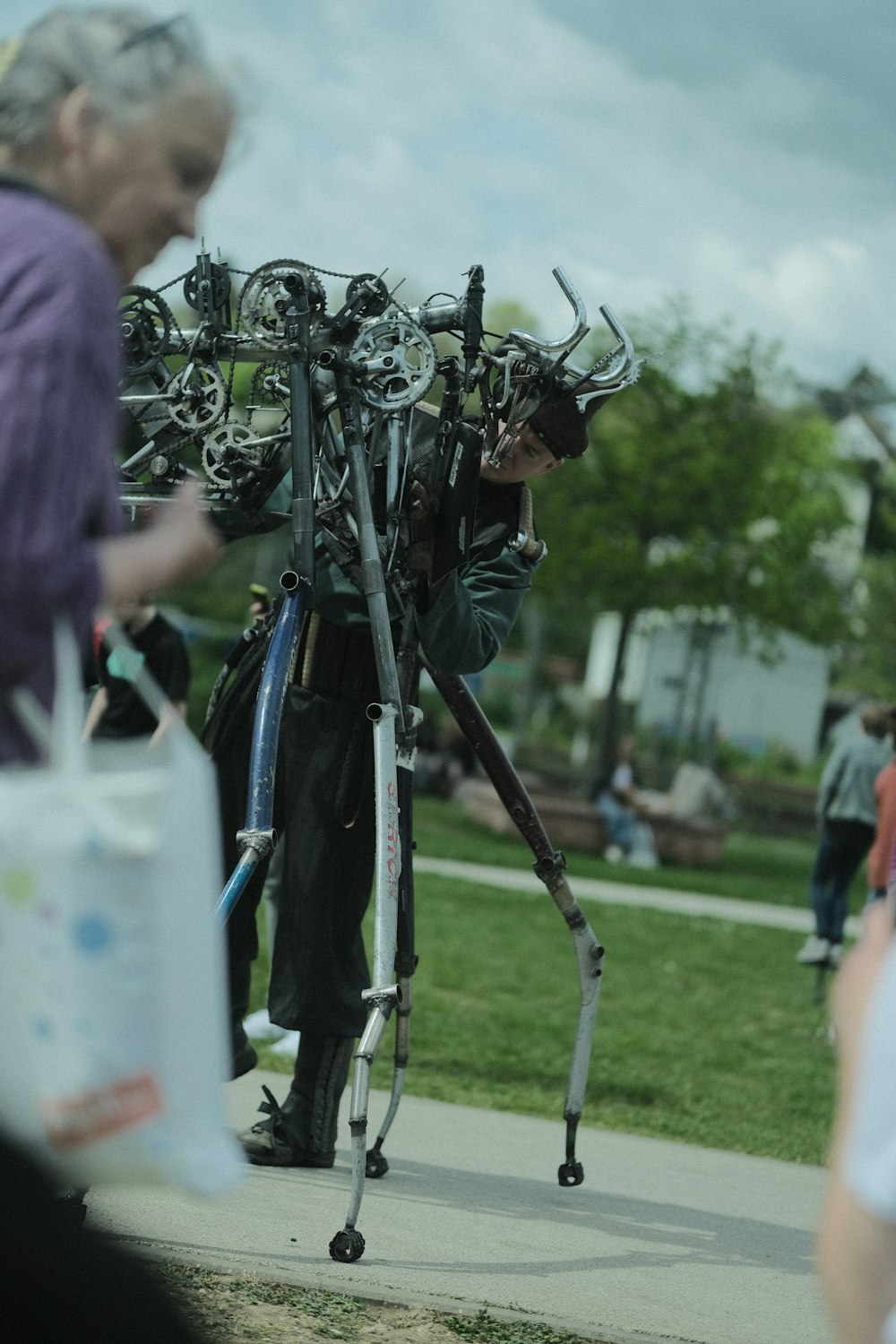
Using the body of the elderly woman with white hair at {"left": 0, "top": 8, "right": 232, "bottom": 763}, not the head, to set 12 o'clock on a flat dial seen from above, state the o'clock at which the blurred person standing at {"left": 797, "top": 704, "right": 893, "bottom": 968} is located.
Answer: The blurred person standing is roughly at 10 o'clock from the elderly woman with white hair.

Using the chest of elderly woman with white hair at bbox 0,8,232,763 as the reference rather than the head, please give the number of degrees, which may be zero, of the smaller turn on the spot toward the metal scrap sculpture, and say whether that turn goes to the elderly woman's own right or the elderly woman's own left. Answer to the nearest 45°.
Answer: approximately 90° to the elderly woman's own left

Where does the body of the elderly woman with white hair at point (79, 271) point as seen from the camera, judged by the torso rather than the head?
to the viewer's right

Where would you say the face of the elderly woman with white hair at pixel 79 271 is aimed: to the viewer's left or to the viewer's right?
to the viewer's right
